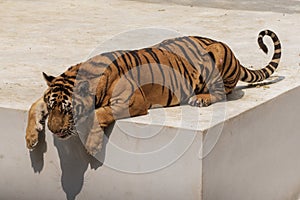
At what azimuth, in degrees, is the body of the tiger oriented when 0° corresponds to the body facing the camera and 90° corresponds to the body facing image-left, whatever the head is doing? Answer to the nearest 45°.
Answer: approximately 45°
